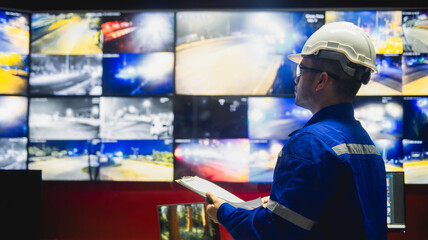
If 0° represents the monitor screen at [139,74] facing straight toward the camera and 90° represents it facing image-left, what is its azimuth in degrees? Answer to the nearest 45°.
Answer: approximately 0°

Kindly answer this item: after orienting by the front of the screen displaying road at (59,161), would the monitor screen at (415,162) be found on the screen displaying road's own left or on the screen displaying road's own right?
on the screen displaying road's own left

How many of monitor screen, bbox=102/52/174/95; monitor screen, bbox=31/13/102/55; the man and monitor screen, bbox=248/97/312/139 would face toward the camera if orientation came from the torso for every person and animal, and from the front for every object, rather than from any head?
3

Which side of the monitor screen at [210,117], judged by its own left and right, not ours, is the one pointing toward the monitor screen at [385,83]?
left

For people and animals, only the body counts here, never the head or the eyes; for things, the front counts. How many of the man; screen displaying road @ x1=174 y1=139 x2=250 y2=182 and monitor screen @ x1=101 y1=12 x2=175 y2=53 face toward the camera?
2

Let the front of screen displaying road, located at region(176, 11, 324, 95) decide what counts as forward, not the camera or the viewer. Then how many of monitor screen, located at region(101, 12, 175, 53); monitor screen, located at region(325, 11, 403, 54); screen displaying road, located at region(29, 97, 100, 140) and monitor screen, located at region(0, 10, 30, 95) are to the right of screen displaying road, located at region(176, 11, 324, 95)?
3

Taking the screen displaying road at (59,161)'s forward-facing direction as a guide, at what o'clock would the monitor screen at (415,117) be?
The monitor screen is roughly at 10 o'clock from the screen displaying road.
